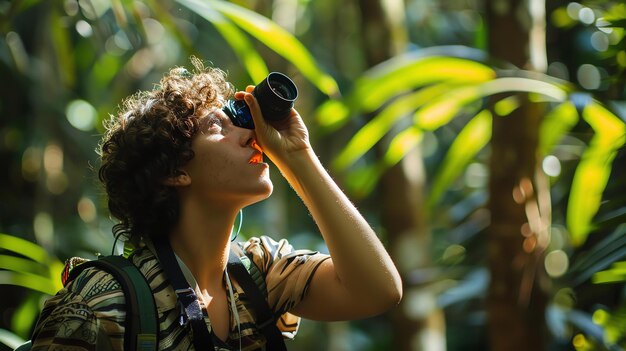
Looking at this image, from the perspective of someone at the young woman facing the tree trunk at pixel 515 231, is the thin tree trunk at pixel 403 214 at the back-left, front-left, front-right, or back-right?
front-left

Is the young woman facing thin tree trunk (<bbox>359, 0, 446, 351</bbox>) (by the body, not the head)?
no

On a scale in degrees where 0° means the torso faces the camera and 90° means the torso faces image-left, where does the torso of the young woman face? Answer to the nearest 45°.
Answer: approximately 315°

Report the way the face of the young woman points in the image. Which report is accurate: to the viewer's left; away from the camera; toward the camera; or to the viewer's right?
to the viewer's right
